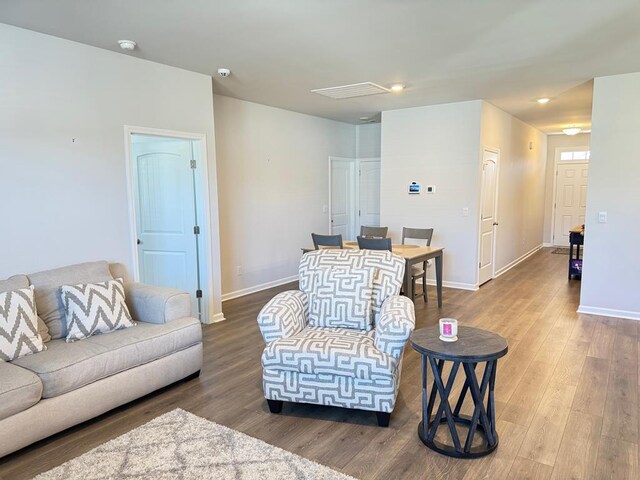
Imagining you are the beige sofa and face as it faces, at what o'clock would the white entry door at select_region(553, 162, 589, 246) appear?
The white entry door is roughly at 10 o'clock from the beige sofa.

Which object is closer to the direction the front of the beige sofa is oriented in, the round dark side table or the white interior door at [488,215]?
the round dark side table

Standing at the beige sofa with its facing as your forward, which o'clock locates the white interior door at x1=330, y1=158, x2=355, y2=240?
The white interior door is roughly at 9 o'clock from the beige sofa.

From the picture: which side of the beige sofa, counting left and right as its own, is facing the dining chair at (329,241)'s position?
left

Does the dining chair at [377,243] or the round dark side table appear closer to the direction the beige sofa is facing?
the round dark side table

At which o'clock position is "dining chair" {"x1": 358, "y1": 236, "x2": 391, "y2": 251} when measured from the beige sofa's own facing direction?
The dining chair is roughly at 10 o'clock from the beige sofa.

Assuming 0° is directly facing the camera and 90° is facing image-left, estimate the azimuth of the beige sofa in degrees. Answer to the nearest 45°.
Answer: approximately 315°

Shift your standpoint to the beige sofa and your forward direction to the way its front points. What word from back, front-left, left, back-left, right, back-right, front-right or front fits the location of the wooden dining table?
front-left

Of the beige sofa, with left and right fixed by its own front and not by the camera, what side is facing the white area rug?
front

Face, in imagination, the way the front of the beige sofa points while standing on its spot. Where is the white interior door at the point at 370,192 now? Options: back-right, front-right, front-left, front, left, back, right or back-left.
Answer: left

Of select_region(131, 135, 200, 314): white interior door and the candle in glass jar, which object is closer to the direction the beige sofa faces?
the candle in glass jar
